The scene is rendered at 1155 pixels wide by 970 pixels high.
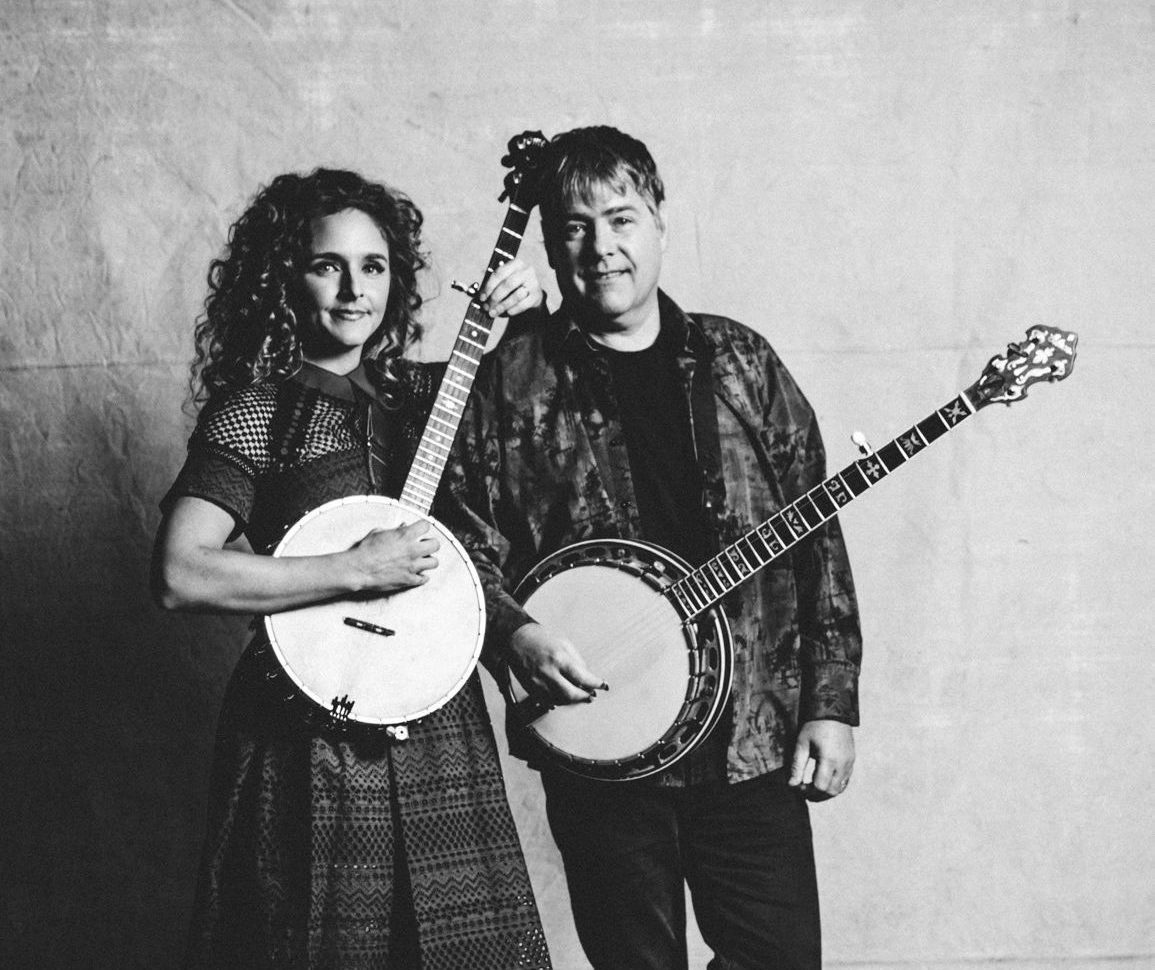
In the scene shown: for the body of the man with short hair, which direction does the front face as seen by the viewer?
toward the camera

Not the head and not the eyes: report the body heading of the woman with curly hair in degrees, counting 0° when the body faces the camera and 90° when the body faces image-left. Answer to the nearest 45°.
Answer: approximately 315°

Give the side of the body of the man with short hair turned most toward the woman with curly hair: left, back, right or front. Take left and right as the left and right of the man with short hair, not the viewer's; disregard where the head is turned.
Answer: right

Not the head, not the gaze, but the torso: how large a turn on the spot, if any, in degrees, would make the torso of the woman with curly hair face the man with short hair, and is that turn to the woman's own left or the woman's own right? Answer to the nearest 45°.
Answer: approximately 45° to the woman's own left

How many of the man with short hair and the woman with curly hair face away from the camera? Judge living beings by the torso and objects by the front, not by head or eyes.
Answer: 0
